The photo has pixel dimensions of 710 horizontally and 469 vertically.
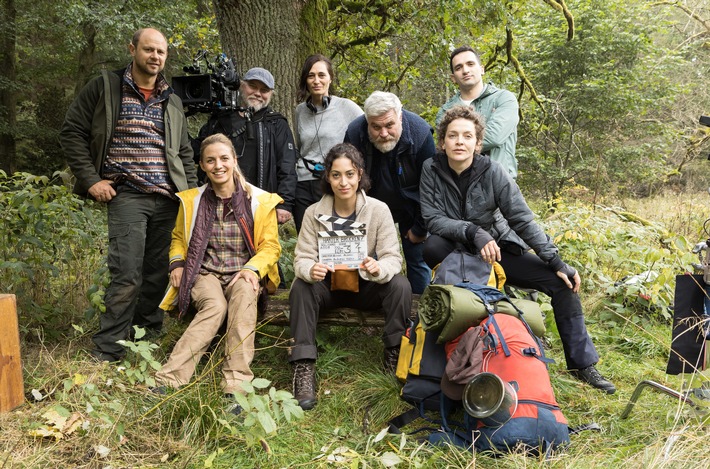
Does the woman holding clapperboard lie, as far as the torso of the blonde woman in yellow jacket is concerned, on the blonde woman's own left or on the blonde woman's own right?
on the blonde woman's own left

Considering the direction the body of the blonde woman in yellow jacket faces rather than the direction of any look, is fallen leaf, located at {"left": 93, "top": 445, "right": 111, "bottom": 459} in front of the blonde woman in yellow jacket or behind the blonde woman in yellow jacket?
in front

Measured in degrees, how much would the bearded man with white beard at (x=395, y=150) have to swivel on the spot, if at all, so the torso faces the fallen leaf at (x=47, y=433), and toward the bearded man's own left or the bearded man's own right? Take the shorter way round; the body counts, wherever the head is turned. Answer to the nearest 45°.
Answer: approximately 45° to the bearded man's own right

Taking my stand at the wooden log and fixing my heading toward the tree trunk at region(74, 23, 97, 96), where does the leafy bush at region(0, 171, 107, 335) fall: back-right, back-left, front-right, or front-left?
front-left

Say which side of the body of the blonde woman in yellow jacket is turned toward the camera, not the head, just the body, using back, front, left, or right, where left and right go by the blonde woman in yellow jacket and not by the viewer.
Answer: front

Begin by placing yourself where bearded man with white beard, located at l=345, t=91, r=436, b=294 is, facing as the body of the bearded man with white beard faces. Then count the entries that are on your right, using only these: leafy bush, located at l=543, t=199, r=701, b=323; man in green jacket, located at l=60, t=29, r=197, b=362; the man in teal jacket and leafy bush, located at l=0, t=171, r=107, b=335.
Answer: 2

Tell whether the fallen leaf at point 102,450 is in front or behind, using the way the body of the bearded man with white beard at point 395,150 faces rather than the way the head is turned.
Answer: in front

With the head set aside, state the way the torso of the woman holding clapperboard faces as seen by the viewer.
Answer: toward the camera

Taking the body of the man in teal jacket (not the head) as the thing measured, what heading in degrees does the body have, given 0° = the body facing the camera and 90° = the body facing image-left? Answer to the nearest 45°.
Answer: approximately 45°

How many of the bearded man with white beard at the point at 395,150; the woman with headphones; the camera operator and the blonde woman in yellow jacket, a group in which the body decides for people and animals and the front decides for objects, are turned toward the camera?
4

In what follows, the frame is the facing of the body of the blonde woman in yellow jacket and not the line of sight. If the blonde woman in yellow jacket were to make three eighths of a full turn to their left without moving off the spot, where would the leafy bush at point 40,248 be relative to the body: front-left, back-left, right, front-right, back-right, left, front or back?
left

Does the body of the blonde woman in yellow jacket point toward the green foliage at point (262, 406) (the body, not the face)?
yes

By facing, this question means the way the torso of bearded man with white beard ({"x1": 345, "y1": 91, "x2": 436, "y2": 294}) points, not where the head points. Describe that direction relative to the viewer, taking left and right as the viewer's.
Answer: facing the viewer
